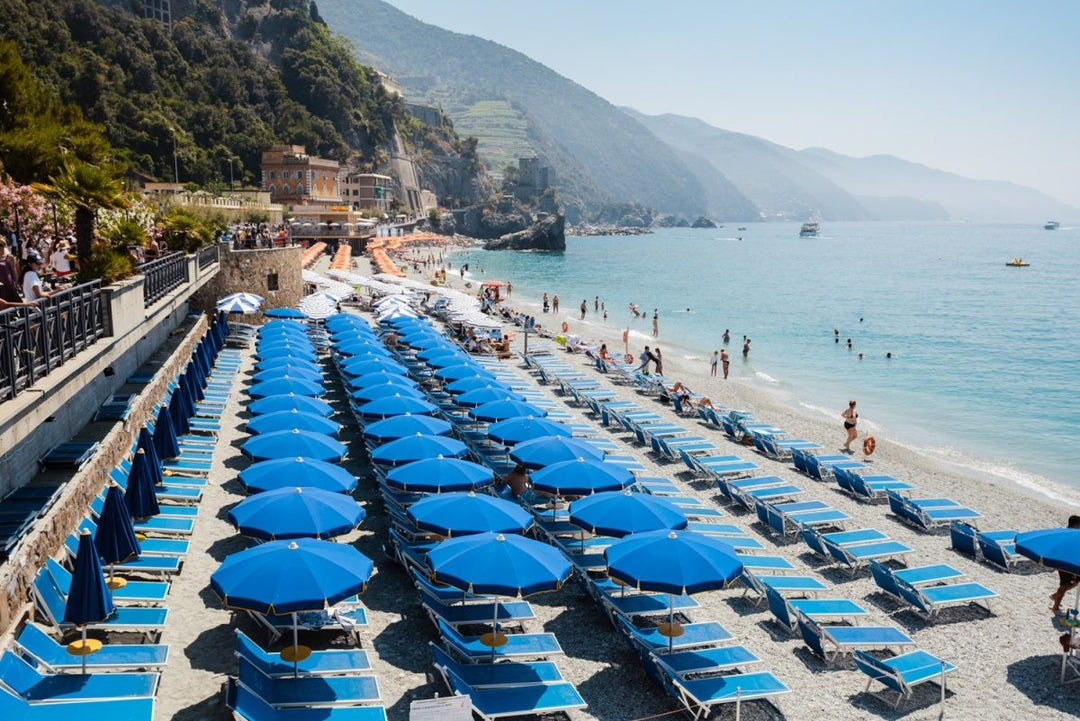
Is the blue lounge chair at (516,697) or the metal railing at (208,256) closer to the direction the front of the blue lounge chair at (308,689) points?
the blue lounge chair

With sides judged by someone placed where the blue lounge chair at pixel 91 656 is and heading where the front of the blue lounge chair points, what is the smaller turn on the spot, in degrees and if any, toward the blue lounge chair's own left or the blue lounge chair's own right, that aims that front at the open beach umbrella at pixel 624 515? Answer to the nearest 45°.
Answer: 0° — it already faces it

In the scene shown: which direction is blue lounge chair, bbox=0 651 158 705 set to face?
to the viewer's right

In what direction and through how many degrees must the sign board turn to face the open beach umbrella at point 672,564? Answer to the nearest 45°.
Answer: approximately 135° to its left

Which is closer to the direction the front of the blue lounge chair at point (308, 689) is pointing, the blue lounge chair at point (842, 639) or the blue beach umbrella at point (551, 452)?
the blue lounge chair

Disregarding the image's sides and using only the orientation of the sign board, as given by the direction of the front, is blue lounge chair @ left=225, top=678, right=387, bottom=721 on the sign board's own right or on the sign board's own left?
on the sign board's own right

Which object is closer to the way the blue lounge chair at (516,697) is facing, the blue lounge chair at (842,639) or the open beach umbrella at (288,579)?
the blue lounge chair

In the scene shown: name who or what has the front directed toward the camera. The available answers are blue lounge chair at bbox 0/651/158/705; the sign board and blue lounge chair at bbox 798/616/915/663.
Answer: the sign board

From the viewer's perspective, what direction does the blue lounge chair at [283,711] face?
to the viewer's right

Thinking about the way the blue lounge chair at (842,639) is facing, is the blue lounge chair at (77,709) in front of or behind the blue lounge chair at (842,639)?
behind

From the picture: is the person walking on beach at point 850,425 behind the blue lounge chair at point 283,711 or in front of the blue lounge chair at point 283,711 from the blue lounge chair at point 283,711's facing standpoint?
in front

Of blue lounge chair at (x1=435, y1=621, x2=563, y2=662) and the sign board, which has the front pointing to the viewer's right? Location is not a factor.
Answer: the blue lounge chair

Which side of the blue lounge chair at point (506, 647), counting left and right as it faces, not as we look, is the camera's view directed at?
right

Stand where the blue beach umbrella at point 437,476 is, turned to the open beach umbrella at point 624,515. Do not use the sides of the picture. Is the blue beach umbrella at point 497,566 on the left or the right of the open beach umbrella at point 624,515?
right

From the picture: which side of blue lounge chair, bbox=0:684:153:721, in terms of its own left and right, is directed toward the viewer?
right

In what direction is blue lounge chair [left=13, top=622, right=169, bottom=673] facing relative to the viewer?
to the viewer's right

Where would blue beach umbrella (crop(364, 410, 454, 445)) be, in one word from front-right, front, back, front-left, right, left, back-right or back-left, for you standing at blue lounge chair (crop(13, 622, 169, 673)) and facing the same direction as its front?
front-left

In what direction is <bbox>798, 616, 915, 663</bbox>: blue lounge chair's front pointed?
to the viewer's right

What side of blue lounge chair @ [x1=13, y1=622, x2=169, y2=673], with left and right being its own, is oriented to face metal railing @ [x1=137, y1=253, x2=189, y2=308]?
left

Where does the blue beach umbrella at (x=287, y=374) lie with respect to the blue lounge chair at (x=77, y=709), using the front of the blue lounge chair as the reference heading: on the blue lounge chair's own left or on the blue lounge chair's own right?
on the blue lounge chair's own left
